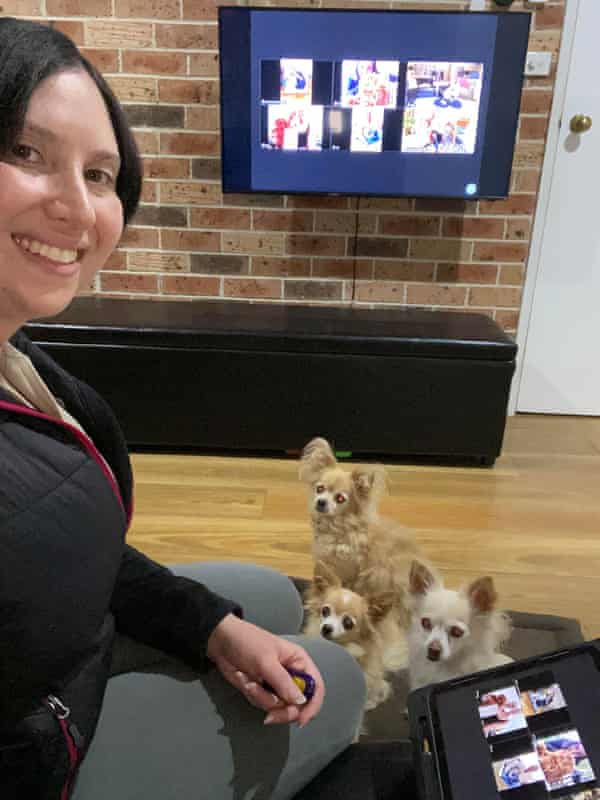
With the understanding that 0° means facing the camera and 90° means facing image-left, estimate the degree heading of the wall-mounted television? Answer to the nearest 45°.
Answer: approximately 0°

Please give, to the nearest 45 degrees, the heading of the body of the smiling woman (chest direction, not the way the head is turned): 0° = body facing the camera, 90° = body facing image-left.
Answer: approximately 315°

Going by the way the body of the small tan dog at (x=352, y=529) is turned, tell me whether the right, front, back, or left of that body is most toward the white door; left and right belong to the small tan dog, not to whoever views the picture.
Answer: back

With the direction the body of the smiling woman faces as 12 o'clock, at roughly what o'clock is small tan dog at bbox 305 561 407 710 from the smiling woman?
The small tan dog is roughly at 9 o'clock from the smiling woman.
